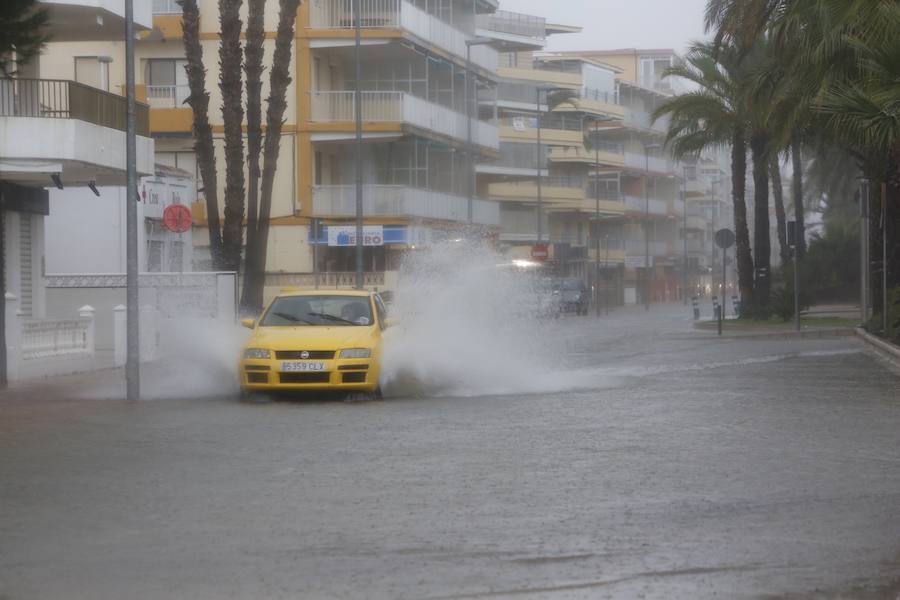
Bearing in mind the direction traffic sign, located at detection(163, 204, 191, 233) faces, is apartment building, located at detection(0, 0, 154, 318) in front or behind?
in front

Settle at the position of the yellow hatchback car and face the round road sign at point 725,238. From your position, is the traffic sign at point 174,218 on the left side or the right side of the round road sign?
left

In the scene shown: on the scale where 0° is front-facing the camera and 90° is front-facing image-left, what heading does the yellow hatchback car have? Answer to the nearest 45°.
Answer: approximately 0°

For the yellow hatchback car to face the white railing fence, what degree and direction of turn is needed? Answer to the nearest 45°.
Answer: approximately 135° to its right

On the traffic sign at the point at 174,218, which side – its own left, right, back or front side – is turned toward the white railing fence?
front

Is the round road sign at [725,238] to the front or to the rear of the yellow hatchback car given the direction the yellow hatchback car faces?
to the rear

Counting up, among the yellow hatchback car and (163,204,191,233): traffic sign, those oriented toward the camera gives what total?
2

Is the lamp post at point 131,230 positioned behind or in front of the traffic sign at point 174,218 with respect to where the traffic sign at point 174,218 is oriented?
in front

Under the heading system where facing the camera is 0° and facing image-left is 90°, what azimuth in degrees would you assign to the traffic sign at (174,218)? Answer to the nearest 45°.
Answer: approximately 0°
